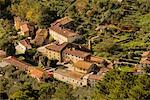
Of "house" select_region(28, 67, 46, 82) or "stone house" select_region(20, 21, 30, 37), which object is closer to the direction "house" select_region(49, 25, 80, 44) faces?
the house

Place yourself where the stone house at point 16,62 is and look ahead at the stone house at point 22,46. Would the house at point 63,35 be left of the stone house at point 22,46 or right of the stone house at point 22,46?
right

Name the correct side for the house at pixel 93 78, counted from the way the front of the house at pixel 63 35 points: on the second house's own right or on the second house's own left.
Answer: on the second house's own left

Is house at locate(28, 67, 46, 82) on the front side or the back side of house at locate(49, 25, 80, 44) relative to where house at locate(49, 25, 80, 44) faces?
on the front side

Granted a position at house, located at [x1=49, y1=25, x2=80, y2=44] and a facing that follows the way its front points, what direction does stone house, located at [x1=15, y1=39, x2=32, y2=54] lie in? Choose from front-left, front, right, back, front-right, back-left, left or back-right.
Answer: front-right

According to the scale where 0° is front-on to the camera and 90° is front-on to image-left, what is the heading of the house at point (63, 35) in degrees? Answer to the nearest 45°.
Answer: approximately 45°

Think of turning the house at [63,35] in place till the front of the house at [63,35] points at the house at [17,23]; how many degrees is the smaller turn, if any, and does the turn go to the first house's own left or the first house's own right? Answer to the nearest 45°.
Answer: approximately 90° to the first house's own right

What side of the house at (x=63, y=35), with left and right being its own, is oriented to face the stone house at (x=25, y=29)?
right

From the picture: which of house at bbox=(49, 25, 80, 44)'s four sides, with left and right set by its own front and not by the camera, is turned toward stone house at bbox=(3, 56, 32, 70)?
front

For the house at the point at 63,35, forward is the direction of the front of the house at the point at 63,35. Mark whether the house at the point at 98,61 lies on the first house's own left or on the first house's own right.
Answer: on the first house's own left

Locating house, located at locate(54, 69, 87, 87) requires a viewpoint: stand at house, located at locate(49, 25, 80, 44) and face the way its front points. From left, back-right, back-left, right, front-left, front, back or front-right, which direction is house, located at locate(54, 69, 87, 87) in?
front-left

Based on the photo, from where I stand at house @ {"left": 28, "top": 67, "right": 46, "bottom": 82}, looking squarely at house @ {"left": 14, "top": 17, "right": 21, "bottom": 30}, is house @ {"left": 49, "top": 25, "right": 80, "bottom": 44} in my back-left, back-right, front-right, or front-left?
front-right
